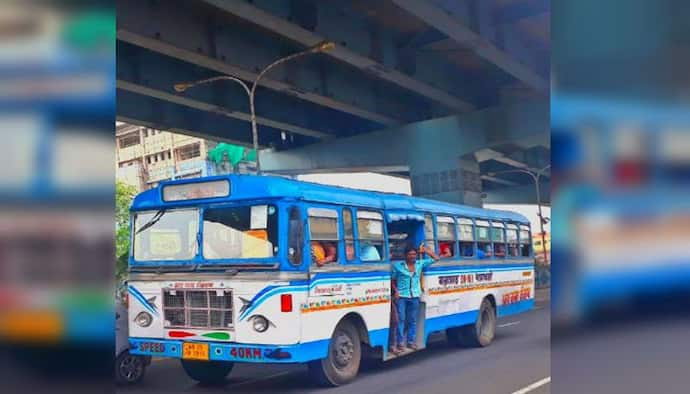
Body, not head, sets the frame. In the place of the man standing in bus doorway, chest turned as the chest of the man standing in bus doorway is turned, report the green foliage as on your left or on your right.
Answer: on your right

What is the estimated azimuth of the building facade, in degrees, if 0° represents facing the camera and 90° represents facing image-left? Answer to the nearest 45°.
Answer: approximately 315°

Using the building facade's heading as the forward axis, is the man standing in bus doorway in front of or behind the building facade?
in front

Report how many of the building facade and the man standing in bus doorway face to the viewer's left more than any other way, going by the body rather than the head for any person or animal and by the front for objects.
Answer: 0

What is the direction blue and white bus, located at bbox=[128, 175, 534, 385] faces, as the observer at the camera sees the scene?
facing the viewer and to the left of the viewer
